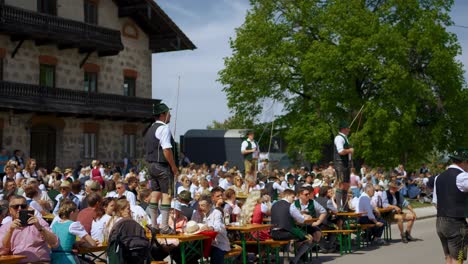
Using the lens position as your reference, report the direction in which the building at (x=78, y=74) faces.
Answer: facing the viewer and to the right of the viewer

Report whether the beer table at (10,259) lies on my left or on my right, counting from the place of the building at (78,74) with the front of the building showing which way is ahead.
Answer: on my right

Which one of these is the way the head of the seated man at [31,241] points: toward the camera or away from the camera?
toward the camera

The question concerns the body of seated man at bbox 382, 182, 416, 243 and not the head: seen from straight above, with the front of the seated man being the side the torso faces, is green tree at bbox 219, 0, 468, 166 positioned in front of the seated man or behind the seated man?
behind

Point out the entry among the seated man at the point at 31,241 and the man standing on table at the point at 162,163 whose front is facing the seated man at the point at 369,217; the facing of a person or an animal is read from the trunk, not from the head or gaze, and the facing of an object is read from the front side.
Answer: the man standing on table

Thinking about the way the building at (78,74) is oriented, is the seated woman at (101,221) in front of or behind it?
in front

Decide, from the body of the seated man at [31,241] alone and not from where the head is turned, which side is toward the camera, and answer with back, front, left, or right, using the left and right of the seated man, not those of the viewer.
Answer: front

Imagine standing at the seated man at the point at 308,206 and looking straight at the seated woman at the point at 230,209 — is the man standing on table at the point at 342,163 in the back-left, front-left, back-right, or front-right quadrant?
back-right

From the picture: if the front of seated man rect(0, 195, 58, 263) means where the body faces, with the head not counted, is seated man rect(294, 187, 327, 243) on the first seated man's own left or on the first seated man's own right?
on the first seated man's own left

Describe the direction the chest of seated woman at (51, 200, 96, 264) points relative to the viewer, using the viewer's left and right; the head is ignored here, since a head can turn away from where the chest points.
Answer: facing away from the viewer and to the right of the viewer
